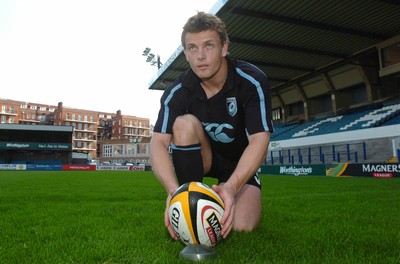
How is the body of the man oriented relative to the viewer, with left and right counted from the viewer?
facing the viewer

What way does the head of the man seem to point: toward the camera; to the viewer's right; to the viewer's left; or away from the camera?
toward the camera
